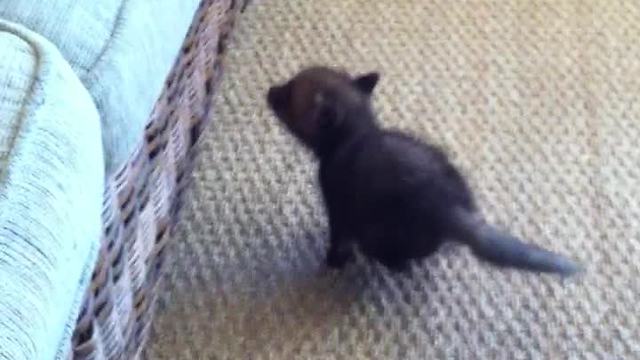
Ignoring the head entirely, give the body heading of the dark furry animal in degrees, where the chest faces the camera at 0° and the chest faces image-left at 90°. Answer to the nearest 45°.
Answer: approximately 90°
